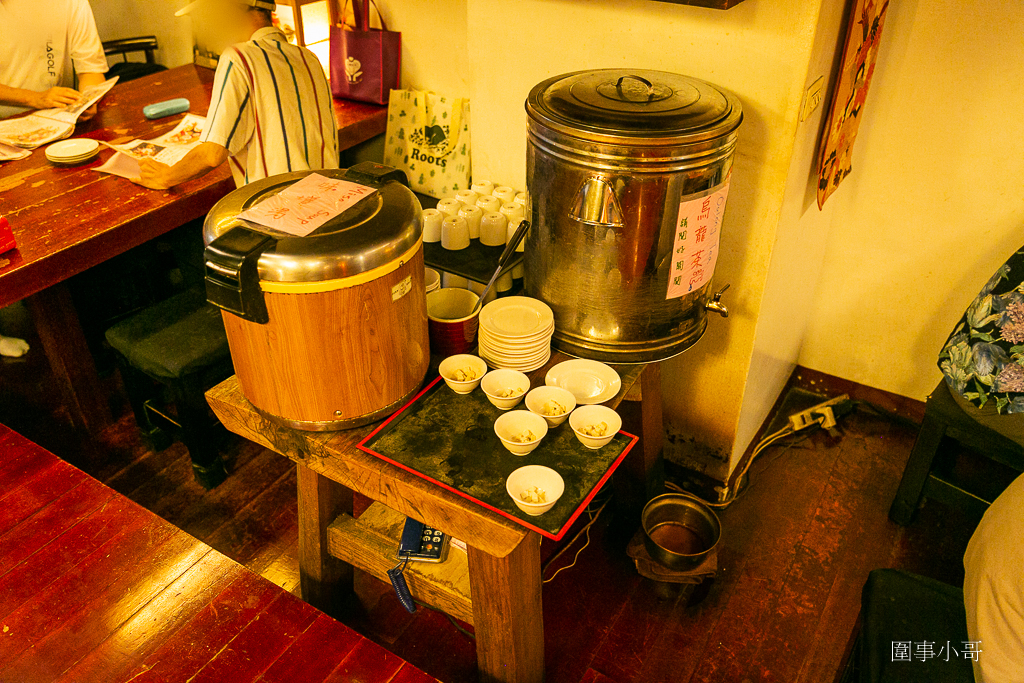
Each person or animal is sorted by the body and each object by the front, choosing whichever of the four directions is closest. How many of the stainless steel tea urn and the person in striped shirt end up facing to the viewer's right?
1

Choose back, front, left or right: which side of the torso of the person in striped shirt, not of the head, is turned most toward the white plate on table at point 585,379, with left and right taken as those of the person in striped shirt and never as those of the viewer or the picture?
back

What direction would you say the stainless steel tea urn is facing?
to the viewer's right

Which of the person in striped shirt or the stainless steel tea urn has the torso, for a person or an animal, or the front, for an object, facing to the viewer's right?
the stainless steel tea urn

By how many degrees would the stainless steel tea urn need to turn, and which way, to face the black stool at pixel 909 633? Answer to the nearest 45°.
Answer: approximately 45° to its right

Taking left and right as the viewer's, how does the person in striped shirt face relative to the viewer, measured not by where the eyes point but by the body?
facing away from the viewer and to the left of the viewer
